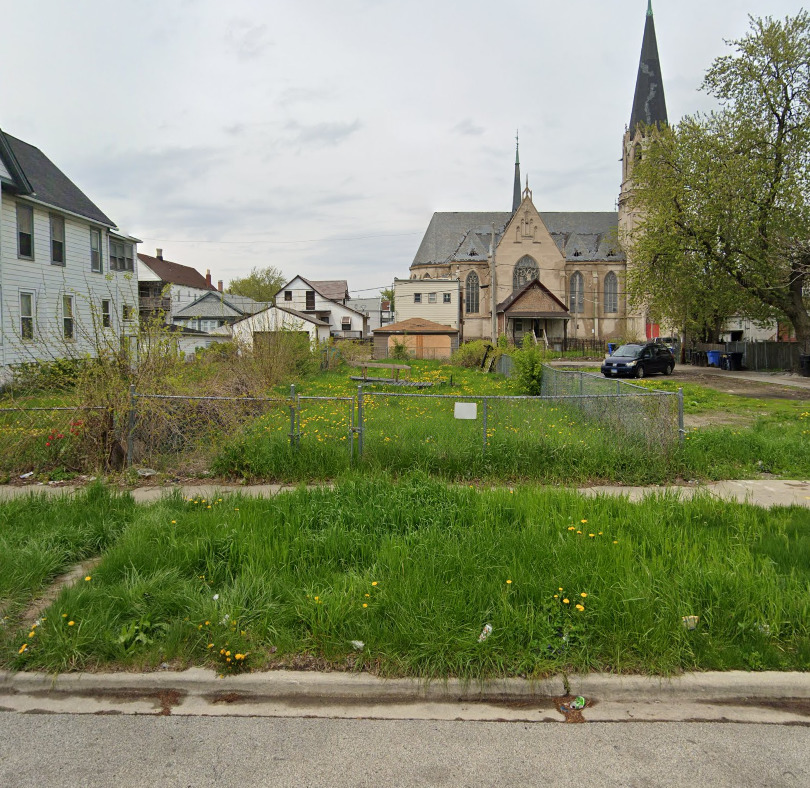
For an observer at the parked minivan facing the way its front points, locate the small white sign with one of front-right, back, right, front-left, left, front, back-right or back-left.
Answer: front-left

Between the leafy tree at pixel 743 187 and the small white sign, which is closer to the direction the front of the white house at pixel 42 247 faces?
the small white sign

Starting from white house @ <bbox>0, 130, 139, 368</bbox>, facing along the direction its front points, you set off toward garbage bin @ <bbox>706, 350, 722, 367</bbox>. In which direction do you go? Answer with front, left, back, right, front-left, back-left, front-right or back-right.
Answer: back-left

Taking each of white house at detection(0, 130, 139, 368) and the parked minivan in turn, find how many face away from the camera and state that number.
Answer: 0

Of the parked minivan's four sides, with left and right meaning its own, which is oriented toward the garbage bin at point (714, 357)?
back

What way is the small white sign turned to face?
toward the camera

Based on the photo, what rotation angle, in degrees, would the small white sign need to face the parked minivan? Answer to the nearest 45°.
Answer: approximately 180°

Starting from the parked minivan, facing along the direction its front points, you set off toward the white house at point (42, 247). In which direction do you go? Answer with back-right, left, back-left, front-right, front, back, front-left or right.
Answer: front

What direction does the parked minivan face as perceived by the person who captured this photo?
facing the viewer and to the left of the viewer

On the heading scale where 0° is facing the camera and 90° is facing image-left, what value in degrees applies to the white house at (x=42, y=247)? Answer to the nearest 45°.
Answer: approximately 45°

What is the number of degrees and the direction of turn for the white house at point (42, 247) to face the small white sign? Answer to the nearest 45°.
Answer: approximately 45° to its left

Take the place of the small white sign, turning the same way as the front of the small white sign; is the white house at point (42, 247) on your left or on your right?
on your right
